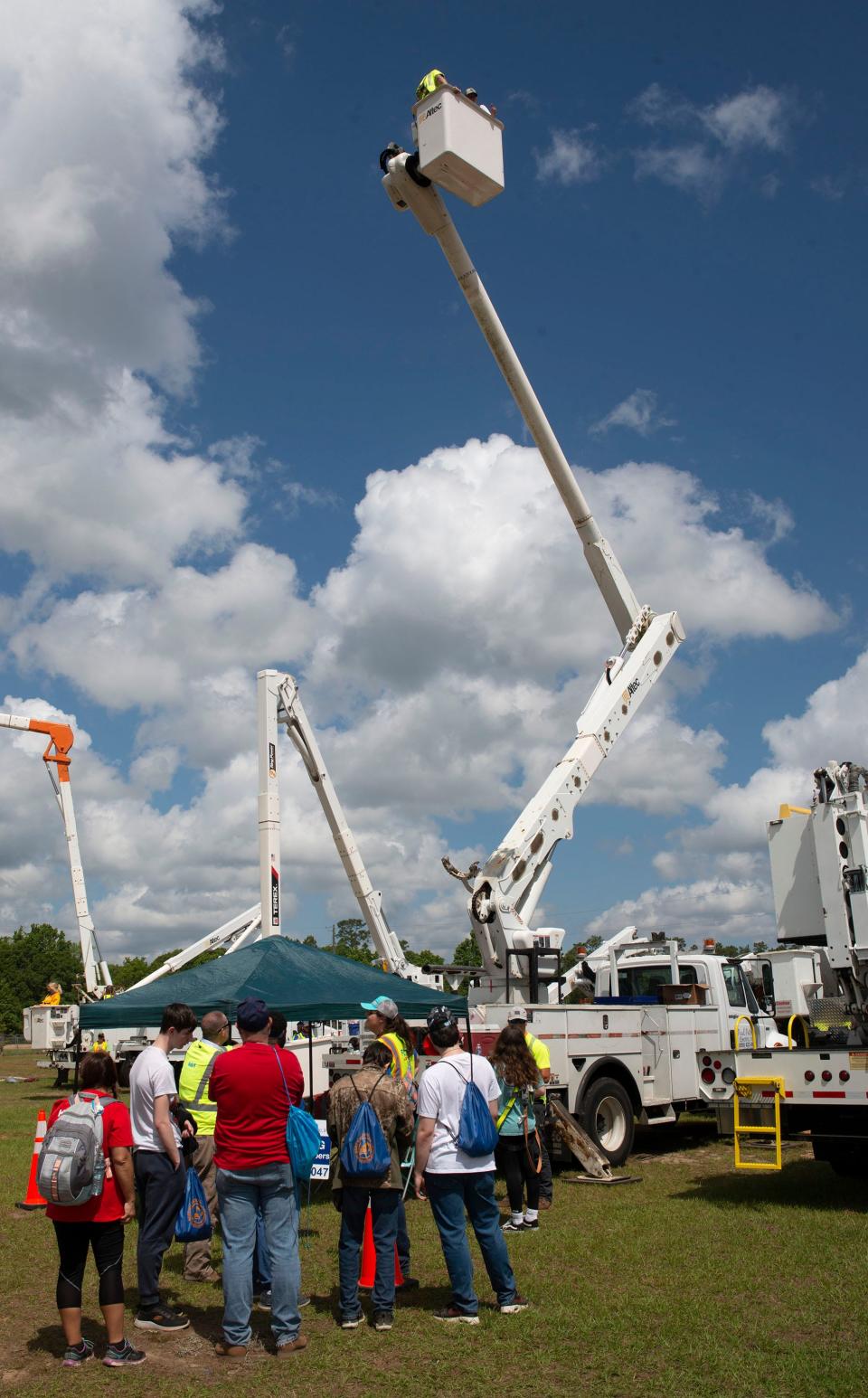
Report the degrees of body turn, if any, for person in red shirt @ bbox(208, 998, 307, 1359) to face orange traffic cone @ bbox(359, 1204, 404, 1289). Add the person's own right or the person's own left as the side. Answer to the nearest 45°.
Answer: approximately 45° to the person's own right

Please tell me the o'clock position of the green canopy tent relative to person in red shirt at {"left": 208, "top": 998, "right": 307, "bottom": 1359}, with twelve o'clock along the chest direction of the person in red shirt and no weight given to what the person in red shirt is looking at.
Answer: The green canopy tent is roughly at 12 o'clock from the person in red shirt.

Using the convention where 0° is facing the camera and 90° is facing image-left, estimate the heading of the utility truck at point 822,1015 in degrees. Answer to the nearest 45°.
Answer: approximately 180°

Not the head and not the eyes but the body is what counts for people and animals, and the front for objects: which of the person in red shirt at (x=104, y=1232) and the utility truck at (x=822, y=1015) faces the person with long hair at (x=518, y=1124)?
the person in red shirt

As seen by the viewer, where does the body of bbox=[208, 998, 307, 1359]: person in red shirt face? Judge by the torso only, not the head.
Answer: away from the camera

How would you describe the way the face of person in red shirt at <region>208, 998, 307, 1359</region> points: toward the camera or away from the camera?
away from the camera

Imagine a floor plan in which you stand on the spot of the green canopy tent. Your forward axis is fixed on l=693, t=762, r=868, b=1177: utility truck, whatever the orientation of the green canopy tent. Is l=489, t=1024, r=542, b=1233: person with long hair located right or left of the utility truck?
right

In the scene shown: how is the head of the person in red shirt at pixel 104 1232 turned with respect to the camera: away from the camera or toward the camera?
away from the camera

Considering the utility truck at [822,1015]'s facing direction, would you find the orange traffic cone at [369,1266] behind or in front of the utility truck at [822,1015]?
behind

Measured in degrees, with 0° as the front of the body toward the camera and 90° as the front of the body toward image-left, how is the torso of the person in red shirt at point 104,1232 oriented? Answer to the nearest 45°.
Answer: approximately 225°
